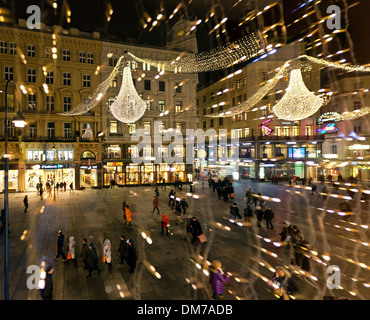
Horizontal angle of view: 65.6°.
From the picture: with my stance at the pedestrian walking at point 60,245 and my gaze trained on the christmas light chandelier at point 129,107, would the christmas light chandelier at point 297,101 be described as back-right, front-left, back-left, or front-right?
front-right

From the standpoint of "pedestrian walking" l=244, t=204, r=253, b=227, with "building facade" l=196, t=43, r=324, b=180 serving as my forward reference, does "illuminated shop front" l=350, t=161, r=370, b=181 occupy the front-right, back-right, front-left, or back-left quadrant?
front-right

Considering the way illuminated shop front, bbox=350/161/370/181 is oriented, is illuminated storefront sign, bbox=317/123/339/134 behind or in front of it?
in front

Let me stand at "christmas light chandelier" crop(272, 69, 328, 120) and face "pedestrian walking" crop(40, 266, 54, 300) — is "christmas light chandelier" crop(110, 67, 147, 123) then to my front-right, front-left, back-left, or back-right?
front-right

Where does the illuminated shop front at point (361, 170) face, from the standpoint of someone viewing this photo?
facing the viewer and to the left of the viewer

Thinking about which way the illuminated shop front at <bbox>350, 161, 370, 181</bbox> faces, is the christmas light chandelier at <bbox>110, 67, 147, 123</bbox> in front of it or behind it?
in front
